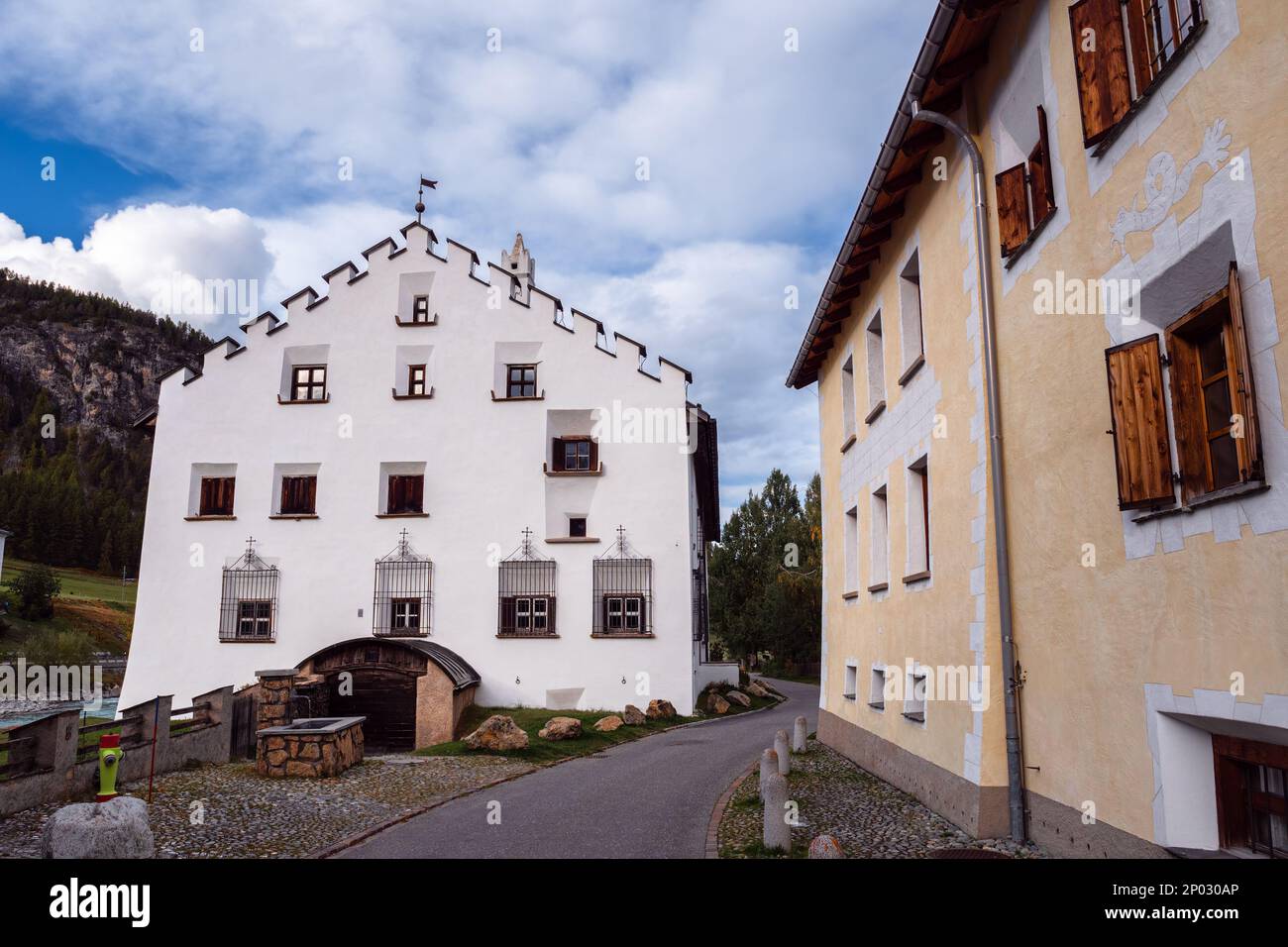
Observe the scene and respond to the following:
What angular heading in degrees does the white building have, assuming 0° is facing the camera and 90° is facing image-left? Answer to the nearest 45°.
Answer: approximately 0°

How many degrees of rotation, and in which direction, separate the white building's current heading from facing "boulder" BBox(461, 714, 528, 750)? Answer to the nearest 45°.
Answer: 0° — it already faces it

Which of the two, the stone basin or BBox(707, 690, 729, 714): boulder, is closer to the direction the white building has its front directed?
the stone basin

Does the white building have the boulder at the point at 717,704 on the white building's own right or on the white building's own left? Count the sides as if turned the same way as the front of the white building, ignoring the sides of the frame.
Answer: on the white building's own left

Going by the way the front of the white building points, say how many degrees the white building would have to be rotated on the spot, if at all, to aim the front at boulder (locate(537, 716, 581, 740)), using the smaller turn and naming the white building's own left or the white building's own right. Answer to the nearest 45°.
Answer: approximately 45° to the white building's own left

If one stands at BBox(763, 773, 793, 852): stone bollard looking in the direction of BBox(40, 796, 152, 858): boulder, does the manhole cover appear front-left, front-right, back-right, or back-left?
back-left

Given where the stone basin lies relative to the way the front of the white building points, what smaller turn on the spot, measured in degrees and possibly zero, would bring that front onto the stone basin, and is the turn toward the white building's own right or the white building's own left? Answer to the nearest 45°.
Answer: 0° — it already faces it

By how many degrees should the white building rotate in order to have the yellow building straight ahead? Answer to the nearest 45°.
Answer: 0° — it already faces it

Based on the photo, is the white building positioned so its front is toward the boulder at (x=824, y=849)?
yes
